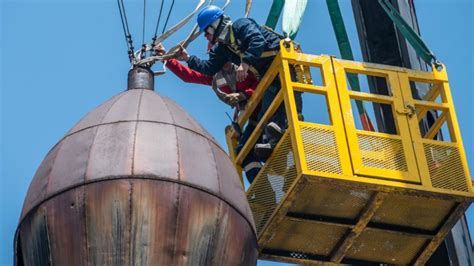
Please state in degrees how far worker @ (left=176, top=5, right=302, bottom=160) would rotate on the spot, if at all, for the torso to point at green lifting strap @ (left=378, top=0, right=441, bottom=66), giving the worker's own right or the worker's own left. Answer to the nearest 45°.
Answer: approximately 180°

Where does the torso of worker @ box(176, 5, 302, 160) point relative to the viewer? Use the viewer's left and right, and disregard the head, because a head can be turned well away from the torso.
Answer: facing to the left of the viewer

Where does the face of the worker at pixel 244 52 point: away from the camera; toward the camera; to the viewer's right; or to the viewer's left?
to the viewer's left
